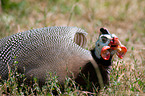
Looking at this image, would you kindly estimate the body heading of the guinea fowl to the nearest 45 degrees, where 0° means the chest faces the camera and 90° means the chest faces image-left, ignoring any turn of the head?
approximately 270°
